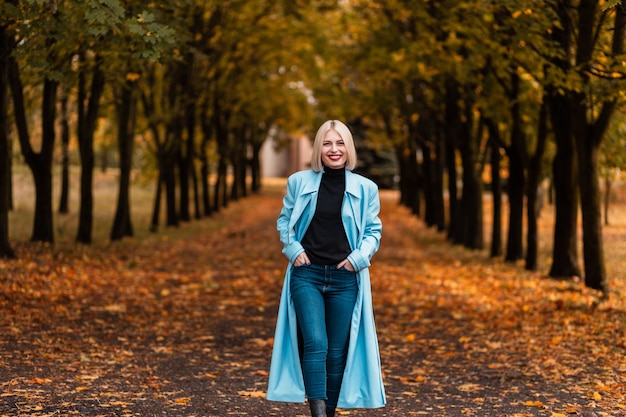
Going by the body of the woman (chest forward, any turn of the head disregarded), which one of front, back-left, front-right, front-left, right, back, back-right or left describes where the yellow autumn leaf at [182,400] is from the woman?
back-right

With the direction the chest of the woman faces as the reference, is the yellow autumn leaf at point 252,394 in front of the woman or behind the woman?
behind

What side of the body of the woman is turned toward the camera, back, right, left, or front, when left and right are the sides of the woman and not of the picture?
front

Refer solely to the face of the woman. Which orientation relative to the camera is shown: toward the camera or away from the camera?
toward the camera
